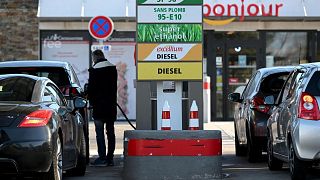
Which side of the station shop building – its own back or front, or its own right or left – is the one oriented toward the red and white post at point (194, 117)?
front

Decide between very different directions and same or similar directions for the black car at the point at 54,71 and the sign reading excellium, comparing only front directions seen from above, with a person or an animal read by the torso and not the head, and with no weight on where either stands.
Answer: very different directions

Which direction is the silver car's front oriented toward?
away from the camera

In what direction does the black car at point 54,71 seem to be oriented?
away from the camera

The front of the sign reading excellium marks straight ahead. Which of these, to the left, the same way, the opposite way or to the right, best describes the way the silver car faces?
the opposite way

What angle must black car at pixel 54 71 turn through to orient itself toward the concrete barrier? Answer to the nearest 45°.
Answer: approximately 135° to its right

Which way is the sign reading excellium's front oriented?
toward the camera

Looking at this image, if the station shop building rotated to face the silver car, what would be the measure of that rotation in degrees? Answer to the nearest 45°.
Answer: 0° — it already faces it

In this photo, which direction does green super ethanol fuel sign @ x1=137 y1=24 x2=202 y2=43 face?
toward the camera

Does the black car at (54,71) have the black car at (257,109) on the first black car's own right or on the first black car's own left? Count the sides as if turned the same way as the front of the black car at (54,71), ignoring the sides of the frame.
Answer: on the first black car's own right

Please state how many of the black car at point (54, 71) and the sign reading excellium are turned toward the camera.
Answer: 1
